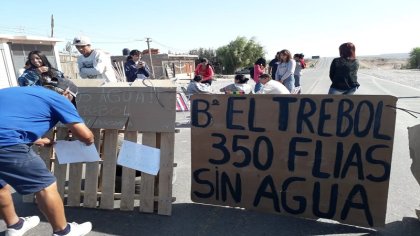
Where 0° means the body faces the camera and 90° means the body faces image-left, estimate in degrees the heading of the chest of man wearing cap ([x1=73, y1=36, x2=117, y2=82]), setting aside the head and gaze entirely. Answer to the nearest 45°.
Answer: approximately 45°

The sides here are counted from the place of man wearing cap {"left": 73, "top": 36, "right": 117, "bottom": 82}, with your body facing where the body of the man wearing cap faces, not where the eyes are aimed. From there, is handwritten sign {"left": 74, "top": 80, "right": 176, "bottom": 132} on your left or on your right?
on your left

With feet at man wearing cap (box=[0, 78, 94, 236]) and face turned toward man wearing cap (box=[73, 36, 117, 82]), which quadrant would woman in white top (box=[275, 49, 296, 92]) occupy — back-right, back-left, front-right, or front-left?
front-right

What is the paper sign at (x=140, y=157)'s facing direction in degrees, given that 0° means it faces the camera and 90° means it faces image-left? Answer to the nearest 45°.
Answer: approximately 0°

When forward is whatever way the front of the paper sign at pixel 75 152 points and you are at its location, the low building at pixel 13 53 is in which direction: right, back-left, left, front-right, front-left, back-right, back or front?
back

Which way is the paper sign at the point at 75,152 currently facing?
toward the camera

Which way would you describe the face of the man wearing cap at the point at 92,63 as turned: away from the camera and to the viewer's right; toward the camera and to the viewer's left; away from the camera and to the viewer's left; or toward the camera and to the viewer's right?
toward the camera and to the viewer's left

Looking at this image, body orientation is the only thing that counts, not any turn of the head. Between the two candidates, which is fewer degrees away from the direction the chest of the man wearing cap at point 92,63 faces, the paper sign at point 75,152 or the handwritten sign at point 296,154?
the paper sign

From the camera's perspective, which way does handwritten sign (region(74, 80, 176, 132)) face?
toward the camera
